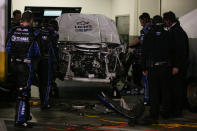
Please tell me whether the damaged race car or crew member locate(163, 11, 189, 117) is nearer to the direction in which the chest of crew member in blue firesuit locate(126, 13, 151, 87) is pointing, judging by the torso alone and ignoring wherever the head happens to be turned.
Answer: the damaged race car

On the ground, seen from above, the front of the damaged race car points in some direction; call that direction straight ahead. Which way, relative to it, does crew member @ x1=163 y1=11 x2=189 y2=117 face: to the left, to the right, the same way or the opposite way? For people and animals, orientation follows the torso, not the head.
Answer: to the right

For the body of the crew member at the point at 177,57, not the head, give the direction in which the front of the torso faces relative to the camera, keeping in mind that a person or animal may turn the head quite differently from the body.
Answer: to the viewer's left

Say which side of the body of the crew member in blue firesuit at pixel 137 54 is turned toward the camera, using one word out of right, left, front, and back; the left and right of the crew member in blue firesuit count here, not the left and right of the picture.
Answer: left

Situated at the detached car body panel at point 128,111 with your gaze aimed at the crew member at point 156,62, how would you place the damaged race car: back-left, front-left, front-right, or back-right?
back-left

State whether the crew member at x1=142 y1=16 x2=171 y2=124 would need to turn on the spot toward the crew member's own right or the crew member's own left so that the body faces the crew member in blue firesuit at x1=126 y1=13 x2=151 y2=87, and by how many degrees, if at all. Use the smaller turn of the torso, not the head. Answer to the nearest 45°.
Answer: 0° — they already face them

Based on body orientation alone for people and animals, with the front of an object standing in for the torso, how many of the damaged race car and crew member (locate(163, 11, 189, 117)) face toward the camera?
1

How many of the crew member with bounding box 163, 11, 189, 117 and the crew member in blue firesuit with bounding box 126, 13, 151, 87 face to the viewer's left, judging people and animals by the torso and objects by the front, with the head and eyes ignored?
2

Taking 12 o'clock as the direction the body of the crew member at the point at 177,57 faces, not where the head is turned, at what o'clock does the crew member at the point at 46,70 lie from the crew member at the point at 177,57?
the crew member at the point at 46,70 is roughly at 12 o'clock from the crew member at the point at 177,57.
